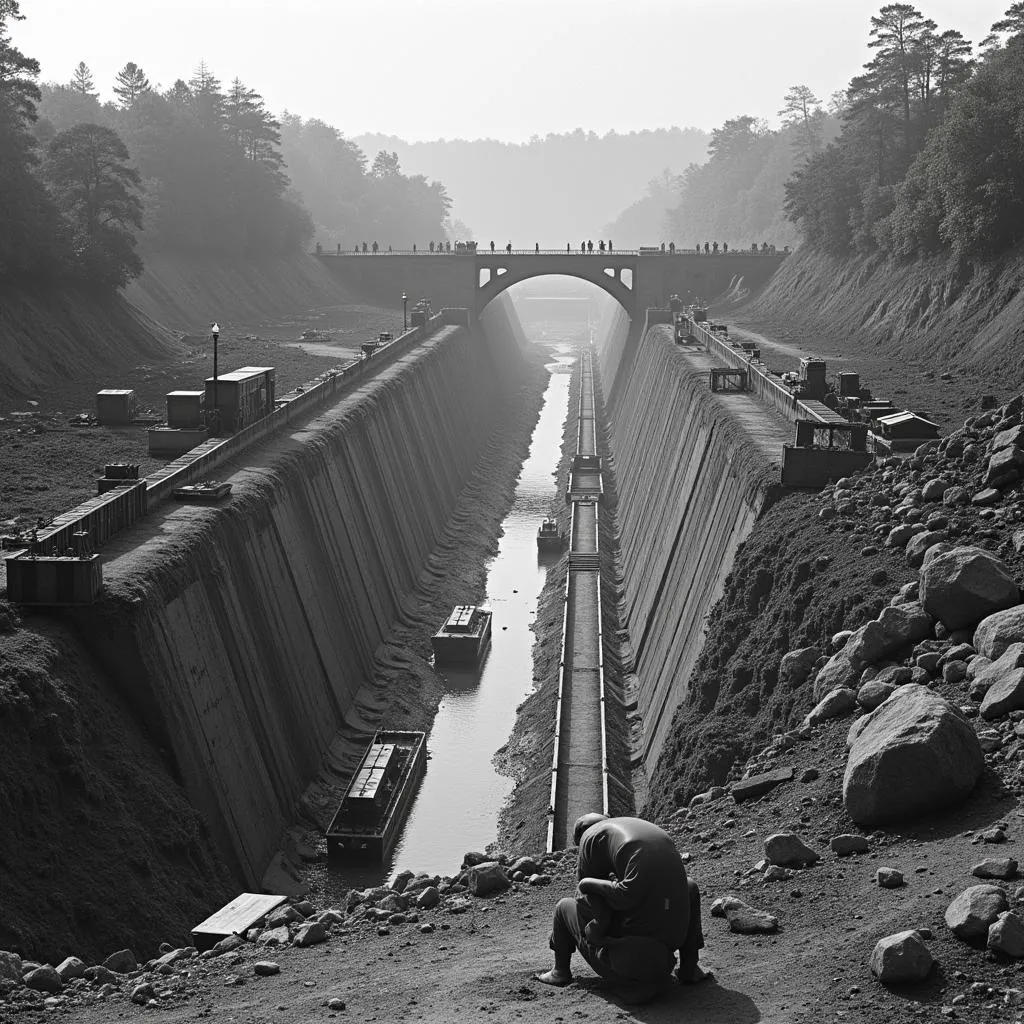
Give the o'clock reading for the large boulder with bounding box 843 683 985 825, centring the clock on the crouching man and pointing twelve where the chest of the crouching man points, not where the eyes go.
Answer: The large boulder is roughly at 3 o'clock from the crouching man.

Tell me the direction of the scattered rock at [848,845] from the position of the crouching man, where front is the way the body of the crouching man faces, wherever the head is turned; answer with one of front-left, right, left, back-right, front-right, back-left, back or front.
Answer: right

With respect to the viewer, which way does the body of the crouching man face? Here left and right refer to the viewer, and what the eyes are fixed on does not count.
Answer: facing away from the viewer and to the left of the viewer

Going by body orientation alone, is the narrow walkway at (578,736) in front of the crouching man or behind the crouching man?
in front

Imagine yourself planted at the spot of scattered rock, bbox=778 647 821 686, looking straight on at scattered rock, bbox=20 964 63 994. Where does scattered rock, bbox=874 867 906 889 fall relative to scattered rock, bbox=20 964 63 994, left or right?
left

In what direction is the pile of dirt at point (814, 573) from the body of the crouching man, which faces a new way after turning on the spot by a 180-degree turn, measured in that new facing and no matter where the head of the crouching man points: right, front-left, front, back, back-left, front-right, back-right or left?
back-left

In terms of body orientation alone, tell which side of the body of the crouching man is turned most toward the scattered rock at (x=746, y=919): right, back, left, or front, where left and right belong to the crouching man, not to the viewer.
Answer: right

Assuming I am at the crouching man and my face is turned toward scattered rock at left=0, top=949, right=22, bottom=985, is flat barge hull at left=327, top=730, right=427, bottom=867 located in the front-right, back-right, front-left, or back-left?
front-right

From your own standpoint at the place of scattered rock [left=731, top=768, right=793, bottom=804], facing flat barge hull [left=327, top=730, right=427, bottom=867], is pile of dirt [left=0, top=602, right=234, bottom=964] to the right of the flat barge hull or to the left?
left

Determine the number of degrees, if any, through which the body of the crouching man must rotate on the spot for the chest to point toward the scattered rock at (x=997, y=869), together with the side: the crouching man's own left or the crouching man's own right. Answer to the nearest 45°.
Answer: approximately 135° to the crouching man's own right
